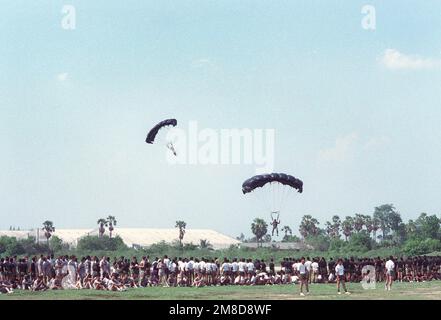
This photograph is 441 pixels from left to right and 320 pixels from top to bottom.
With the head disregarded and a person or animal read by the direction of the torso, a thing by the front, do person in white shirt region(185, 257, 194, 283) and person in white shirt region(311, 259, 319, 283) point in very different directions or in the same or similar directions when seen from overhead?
same or similar directions

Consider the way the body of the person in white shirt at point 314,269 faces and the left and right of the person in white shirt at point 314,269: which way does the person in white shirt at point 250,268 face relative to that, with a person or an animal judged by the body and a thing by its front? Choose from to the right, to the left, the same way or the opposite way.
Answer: the same way

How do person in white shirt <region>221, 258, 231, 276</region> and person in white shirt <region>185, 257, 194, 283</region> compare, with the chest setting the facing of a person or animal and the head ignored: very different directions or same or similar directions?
same or similar directions
